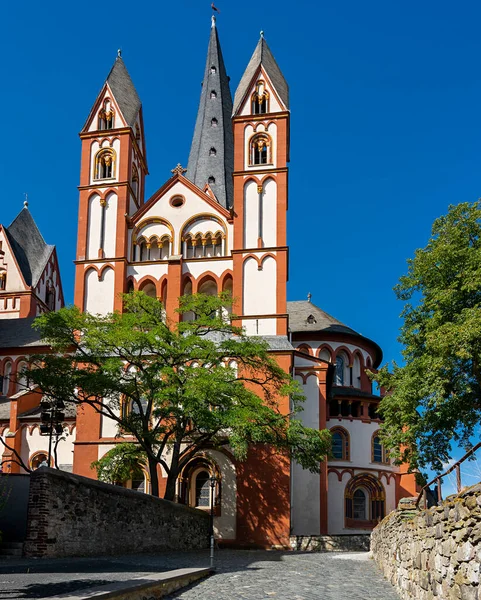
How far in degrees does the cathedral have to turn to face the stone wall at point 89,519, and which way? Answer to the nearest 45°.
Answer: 0° — it already faces it

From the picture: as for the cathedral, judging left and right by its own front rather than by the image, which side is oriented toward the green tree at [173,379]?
left

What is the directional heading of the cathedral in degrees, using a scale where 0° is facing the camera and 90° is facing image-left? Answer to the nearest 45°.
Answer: approximately 90°

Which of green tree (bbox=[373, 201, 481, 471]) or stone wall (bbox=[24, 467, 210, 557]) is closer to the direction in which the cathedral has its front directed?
the stone wall
